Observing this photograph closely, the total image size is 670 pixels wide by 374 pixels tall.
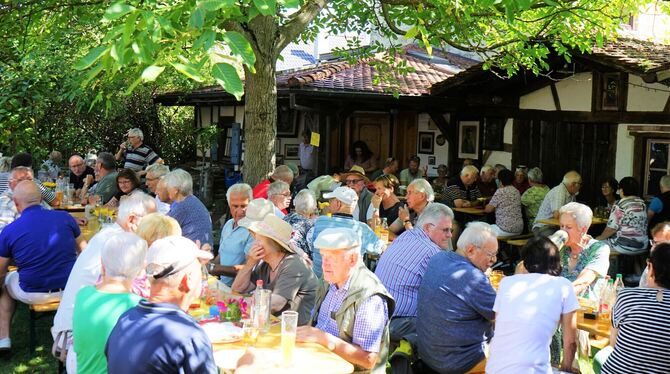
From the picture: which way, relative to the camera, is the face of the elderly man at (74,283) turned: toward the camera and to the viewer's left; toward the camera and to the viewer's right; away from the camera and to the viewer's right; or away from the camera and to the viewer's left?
away from the camera and to the viewer's right

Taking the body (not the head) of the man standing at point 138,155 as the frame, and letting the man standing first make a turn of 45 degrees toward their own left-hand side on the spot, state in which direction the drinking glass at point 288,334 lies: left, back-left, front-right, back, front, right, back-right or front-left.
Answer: front

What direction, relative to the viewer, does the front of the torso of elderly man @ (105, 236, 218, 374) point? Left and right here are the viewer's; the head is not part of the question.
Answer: facing away from the viewer and to the right of the viewer

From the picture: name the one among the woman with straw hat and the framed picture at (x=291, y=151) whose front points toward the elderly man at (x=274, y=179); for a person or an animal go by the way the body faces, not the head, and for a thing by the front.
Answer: the framed picture

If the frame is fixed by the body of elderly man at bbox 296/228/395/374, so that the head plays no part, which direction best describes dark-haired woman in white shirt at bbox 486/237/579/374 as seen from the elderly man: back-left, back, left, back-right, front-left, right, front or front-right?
back-left

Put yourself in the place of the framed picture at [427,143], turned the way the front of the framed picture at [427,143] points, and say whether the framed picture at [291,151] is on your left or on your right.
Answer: on your right

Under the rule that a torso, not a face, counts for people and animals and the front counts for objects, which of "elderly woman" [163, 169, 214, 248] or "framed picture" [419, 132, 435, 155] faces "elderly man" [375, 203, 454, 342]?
the framed picture

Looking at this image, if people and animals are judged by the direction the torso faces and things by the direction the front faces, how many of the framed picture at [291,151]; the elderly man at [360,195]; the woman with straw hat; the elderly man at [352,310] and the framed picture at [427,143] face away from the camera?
0

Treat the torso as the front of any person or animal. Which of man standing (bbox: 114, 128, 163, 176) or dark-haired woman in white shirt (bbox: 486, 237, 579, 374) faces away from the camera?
the dark-haired woman in white shirt

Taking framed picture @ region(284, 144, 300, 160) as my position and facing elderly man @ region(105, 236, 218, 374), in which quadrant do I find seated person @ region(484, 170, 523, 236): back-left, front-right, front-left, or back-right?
front-left

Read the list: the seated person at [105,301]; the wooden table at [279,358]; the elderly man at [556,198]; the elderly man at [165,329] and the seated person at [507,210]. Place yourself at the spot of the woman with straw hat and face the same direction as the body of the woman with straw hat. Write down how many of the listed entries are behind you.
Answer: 2

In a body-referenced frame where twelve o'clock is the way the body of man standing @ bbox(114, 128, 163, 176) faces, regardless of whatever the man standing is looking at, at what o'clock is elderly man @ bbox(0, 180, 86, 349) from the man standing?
The elderly man is roughly at 11 o'clock from the man standing.

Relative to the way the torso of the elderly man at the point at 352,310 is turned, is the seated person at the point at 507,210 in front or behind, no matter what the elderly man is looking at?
behind

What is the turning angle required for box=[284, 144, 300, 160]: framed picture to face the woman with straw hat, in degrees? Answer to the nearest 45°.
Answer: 0° — it already faces them

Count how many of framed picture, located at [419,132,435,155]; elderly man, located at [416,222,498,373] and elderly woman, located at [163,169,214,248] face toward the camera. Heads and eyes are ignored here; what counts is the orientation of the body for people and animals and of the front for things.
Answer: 1

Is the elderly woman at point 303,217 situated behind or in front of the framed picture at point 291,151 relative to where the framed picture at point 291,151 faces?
in front

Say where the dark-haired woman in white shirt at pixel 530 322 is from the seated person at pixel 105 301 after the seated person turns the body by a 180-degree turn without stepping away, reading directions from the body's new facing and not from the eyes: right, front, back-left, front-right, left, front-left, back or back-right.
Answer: back-left
